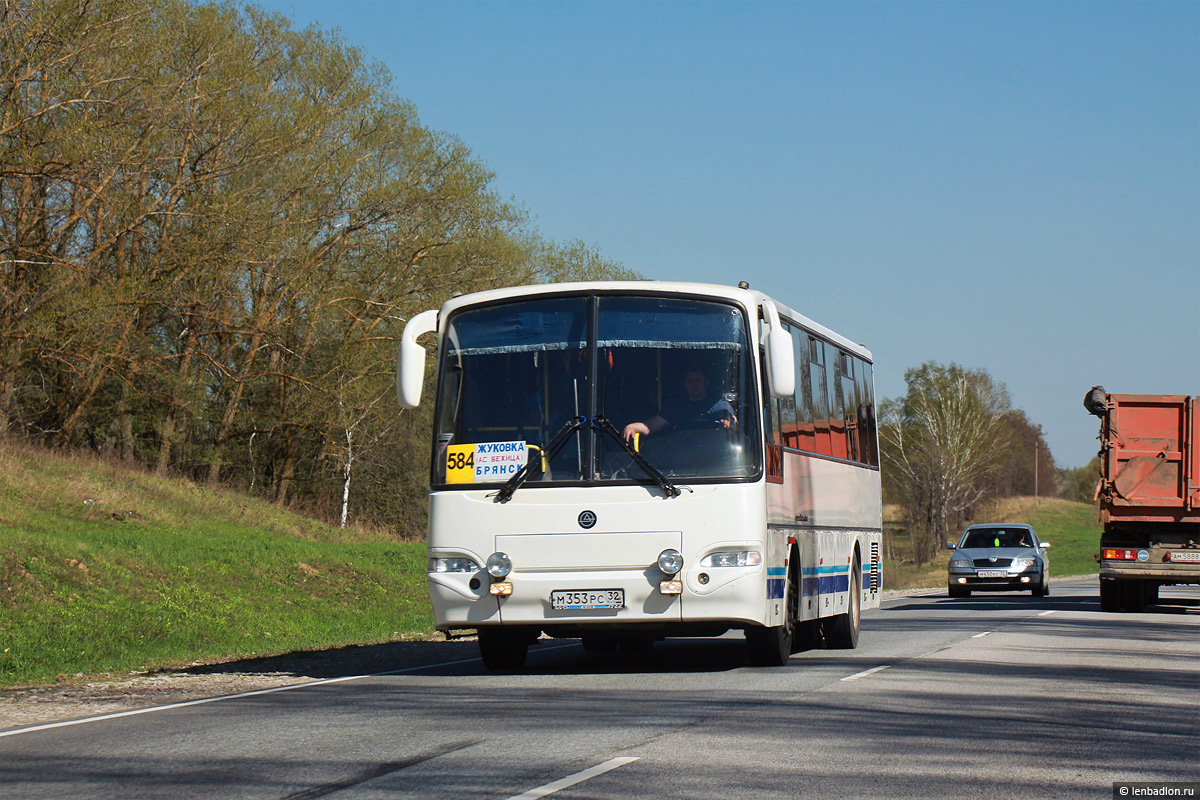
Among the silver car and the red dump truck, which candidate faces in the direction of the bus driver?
the silver car

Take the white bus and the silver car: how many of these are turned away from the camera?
0

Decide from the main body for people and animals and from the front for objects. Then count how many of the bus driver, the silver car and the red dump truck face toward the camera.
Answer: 2

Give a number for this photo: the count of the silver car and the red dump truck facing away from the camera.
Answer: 1

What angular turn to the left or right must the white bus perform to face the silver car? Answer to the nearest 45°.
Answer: approximately 180°

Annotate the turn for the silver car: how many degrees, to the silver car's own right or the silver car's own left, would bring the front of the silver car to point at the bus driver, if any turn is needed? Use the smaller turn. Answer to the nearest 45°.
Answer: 0° — it already faces them

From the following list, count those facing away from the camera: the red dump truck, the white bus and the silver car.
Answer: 1

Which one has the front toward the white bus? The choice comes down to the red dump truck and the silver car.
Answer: the silver car

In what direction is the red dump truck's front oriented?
away from the camera

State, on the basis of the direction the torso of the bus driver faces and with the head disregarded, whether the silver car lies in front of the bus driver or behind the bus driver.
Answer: behind

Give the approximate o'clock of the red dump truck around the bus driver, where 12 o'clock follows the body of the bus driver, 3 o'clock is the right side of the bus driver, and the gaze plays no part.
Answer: The red dump truck is roughly at 7 o'clock from the bus driver.

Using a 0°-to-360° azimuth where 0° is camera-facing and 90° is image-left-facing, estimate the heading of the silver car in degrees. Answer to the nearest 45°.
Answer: approximately 0°

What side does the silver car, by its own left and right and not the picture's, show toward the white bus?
front
